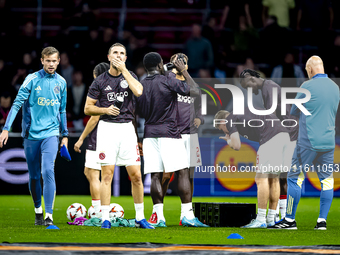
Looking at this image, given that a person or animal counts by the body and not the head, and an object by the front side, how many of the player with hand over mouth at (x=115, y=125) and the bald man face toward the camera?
1

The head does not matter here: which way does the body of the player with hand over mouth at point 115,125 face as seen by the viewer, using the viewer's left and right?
facing the viewer

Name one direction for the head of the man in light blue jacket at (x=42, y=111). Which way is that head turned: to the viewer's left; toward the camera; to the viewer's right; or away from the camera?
toward the camera

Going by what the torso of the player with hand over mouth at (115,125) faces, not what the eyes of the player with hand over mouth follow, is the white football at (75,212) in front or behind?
behind

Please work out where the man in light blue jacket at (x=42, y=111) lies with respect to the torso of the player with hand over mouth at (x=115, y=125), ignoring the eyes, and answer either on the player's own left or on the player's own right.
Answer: on the player's own right

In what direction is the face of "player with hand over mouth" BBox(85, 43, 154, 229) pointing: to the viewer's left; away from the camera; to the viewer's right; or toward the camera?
toward the camera

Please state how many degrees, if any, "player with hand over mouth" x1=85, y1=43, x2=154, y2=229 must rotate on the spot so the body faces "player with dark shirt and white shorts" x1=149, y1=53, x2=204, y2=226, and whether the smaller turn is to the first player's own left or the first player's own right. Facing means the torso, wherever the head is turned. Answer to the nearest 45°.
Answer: approximately 135° to the first player's own left

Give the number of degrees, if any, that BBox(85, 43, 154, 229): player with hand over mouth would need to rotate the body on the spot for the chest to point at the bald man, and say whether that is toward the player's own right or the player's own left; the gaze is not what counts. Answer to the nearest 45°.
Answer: approximately 90° to the player's own left
